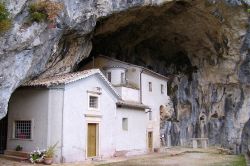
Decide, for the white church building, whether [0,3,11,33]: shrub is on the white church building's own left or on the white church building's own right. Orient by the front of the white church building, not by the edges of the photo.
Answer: on the white church building's own right

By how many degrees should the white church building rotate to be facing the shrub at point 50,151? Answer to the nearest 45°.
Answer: approximately 90° to its right
